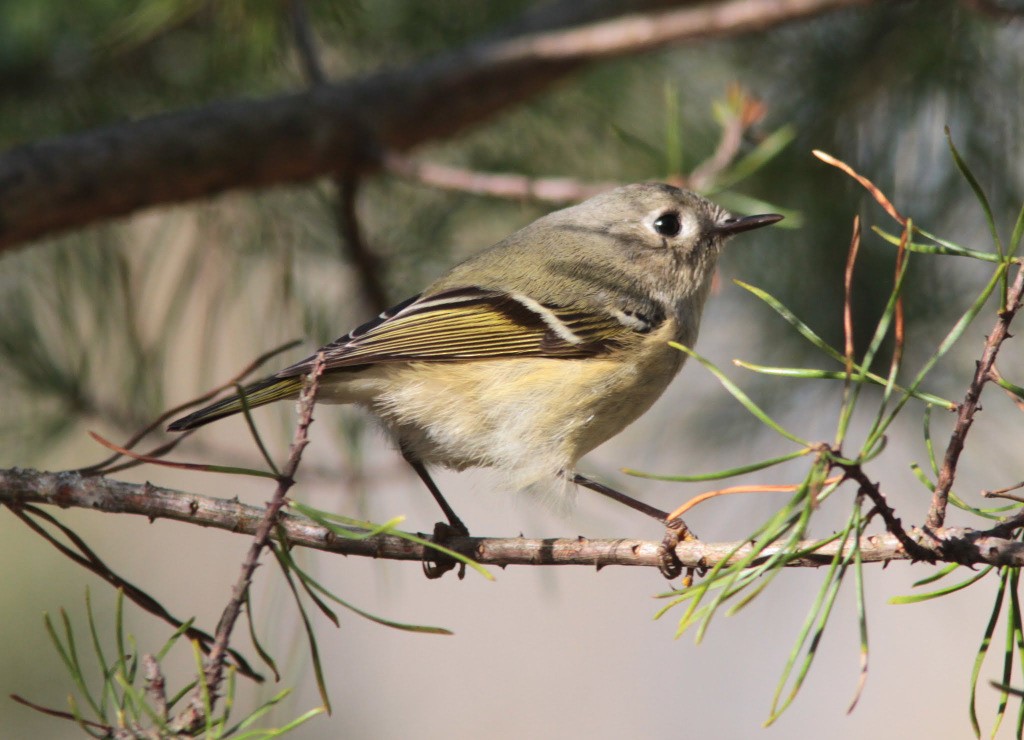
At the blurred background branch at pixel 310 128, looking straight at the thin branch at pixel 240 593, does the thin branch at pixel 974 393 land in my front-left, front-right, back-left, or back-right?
front-left

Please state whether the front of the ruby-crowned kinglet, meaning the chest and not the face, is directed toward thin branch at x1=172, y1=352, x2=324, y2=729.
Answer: no

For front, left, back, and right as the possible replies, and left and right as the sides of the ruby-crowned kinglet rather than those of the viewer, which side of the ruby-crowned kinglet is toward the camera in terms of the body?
right
